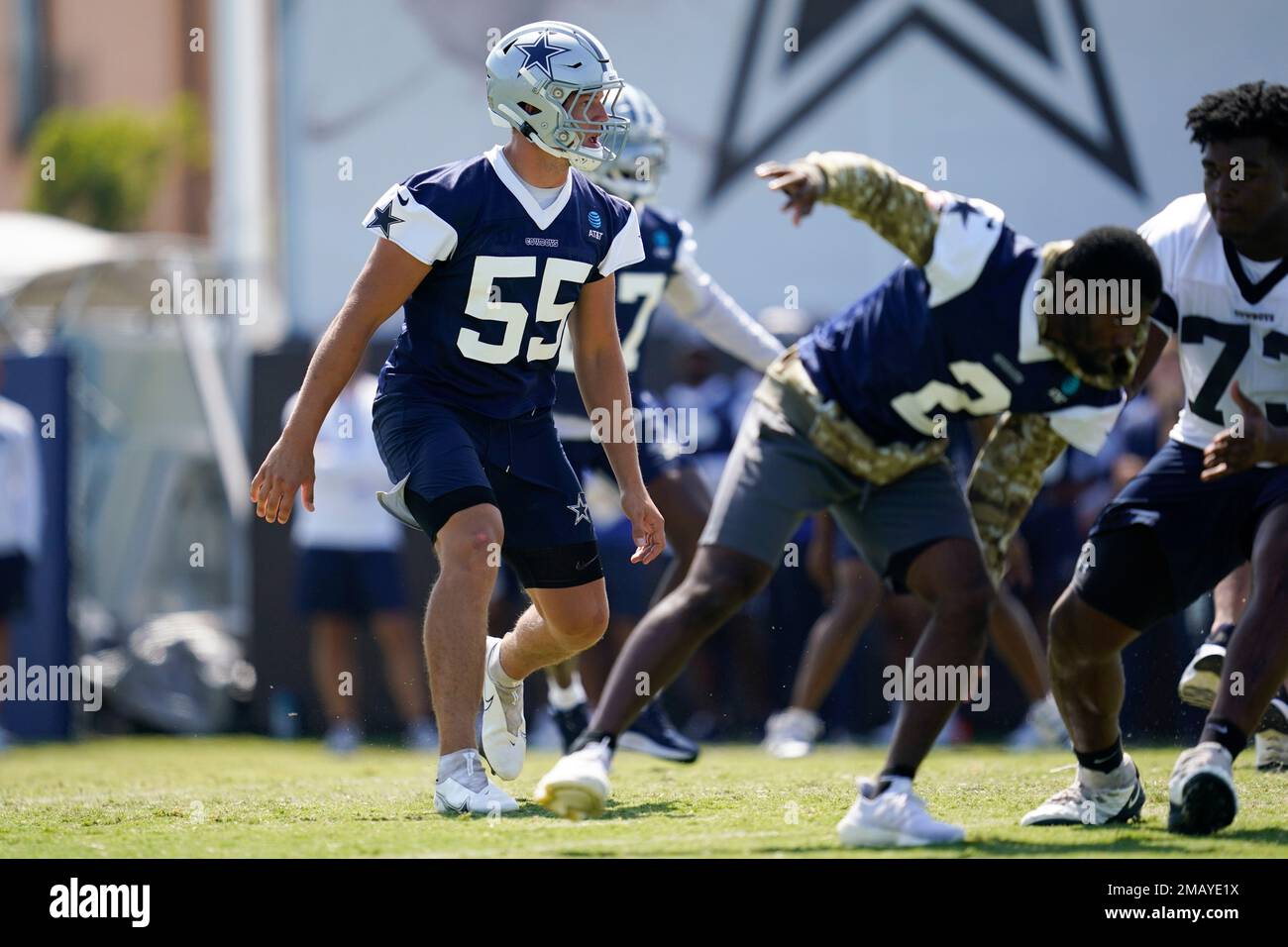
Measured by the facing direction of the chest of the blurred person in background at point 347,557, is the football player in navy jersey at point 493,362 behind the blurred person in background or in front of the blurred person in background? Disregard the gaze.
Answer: in front

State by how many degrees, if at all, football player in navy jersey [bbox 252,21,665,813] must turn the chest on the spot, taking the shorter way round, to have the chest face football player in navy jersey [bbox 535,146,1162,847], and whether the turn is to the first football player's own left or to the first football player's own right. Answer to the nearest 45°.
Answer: approximately 45° to the first football player's own left

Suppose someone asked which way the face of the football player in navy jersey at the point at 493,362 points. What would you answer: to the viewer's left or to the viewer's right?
to the viewer's right

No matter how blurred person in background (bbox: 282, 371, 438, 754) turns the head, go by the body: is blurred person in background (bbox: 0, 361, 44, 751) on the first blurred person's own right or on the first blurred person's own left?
on the first blurred person's own right

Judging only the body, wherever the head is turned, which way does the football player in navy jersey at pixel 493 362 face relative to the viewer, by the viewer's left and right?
facing the viewer and to the right of the viewer

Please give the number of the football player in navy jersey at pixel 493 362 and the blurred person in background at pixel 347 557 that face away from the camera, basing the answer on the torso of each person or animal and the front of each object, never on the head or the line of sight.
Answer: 0

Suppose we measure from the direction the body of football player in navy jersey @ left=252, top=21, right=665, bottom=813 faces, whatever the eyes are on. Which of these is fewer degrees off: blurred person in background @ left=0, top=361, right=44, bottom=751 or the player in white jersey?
the player in white jersey

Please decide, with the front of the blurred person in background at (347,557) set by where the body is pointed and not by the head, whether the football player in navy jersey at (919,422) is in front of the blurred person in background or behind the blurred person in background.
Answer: in front

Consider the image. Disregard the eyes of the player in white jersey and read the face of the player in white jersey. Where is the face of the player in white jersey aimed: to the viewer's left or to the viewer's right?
to the viewer's left

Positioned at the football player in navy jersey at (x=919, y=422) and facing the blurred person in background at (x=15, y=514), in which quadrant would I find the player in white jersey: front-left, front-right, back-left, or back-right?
back-right

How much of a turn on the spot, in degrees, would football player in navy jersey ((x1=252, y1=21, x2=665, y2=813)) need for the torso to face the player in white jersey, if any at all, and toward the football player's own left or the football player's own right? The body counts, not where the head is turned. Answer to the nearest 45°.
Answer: approximately 45° to the football player's own left

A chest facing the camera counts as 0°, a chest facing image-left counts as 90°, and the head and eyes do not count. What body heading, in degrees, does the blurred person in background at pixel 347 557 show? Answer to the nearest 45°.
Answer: approximately 0°
